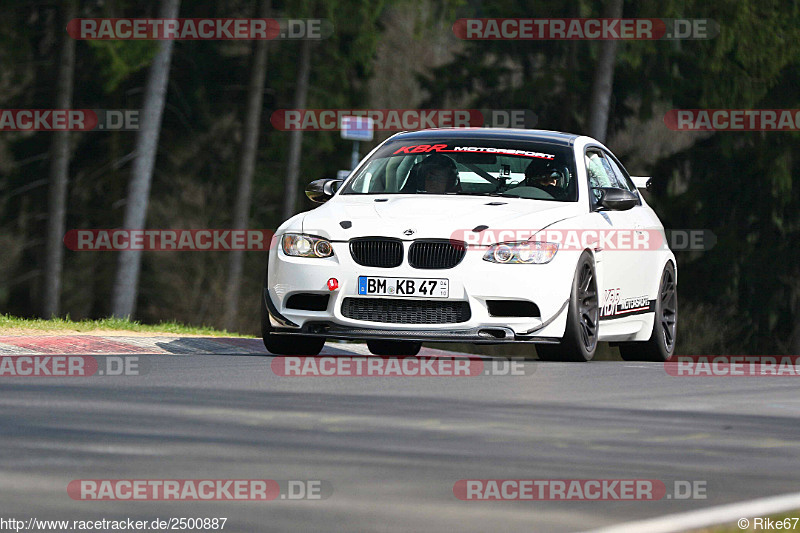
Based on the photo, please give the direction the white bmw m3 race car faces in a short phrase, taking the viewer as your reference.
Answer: facing the viewer and to the left of the viewer
